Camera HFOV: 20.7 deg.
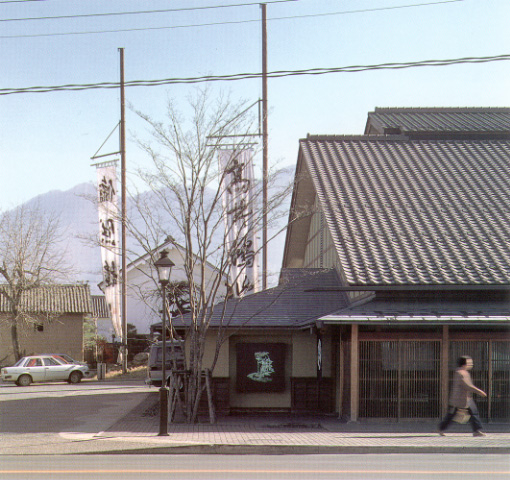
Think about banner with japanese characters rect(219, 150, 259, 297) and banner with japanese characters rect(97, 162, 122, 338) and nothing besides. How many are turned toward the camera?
2

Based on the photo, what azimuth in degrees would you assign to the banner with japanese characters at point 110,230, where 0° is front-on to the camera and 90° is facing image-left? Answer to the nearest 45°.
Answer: approximately 0°

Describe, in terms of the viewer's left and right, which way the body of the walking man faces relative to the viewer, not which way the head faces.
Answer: facing to the right of the viewer

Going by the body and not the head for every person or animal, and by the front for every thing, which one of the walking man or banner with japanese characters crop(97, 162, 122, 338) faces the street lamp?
the banner with japanese characters

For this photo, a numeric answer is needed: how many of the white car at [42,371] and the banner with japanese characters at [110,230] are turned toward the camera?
1

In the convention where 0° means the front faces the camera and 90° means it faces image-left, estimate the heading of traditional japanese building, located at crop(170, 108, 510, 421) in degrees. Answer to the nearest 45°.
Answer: approximately 0°

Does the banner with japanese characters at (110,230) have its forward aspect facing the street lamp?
yes

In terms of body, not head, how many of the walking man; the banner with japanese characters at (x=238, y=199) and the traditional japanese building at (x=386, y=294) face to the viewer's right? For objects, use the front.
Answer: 1
